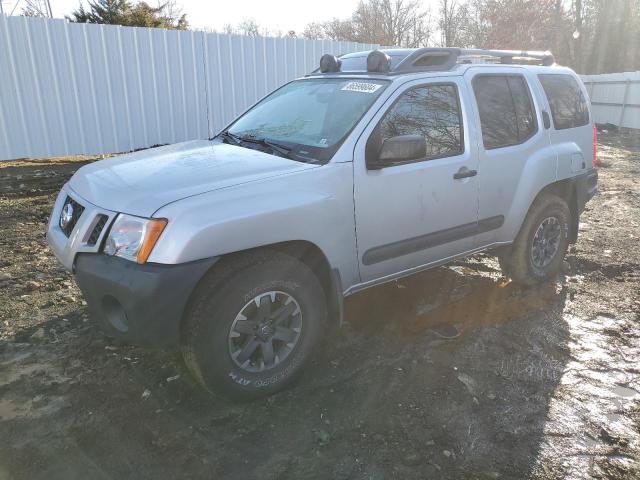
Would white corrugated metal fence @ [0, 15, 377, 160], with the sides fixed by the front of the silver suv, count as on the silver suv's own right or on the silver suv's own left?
on the silver suv's own right

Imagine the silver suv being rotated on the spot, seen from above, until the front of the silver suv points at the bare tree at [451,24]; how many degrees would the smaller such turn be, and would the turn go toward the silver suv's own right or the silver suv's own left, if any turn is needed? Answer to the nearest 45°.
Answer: approximately 135° to the silver suv's own right

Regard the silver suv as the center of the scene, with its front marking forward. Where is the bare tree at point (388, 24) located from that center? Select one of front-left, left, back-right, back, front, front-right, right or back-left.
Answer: back-right

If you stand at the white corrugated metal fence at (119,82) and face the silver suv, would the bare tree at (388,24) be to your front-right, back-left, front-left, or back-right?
back-left

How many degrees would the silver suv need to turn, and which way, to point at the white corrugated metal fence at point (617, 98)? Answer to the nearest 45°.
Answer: approximately 180°

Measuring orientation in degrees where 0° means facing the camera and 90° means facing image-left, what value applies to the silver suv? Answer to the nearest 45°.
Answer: approximately 45°
